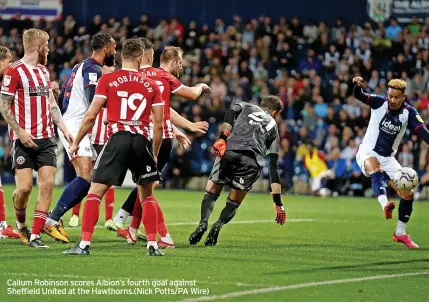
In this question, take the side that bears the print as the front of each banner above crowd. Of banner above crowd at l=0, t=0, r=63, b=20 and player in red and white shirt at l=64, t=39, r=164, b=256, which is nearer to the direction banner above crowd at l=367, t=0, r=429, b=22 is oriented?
the player in red and white shirt

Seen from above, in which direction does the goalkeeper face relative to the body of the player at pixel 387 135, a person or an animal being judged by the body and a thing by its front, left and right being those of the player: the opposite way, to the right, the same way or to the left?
the opposite way

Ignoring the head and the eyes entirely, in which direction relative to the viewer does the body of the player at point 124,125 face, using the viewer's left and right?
facing away from the viewer

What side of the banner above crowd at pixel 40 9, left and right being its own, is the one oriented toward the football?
front

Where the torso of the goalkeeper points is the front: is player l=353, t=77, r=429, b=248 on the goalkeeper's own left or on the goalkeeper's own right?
on the goalkeeper's own right

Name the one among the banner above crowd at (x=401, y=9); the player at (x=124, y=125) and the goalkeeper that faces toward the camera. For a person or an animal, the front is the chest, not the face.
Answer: the banner above crowd

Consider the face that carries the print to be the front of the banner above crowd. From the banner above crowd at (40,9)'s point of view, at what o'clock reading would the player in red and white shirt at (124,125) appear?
The player in red and white shirt is roughly at 12 o'clock from the banner above crowd.

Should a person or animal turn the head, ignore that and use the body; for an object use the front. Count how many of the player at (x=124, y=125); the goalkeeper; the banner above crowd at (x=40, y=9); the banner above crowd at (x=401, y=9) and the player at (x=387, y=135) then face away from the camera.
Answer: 2

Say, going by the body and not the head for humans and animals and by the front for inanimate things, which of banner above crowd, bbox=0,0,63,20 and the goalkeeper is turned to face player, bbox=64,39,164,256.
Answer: the banner above crowd

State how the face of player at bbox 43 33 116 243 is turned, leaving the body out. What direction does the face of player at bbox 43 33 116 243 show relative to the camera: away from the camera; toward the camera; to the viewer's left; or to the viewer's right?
to the viewer's right

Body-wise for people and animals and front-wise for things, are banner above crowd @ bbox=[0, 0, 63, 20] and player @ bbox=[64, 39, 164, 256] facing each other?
yes

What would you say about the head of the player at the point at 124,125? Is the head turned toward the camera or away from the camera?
away from the camera

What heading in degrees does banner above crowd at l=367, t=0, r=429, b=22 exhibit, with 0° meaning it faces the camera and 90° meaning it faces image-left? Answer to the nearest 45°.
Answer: approximately 0°

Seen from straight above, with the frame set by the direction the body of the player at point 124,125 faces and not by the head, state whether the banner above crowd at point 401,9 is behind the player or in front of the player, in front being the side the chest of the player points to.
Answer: in front

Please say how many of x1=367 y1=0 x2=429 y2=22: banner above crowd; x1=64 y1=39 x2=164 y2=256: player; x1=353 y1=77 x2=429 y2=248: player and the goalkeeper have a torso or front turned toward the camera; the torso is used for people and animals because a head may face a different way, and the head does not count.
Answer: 2

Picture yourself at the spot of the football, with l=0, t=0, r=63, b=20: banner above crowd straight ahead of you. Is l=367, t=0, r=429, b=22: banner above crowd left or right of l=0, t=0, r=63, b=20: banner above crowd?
right
